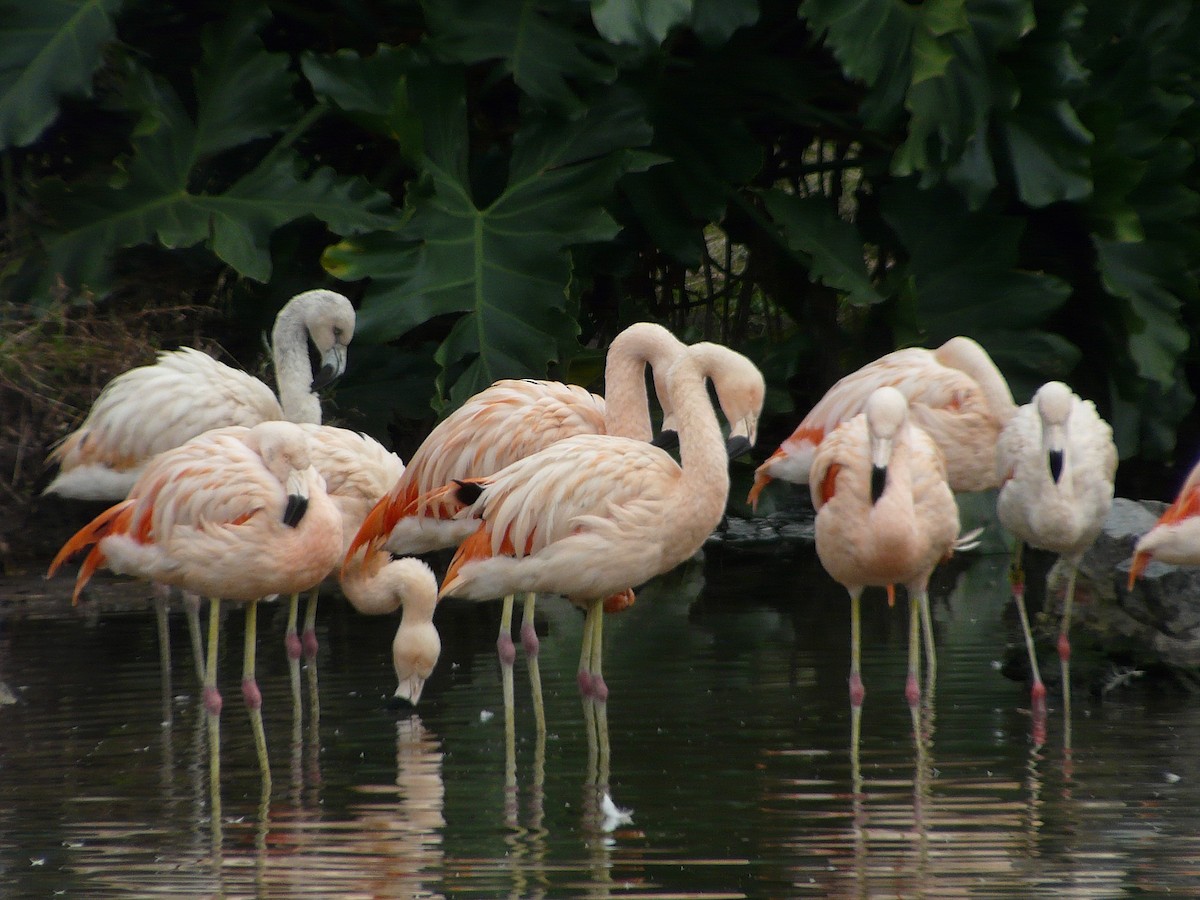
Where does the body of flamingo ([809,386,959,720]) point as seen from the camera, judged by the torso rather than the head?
toward the camera

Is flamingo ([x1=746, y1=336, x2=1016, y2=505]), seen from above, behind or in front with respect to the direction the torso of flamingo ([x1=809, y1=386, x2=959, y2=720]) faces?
behind

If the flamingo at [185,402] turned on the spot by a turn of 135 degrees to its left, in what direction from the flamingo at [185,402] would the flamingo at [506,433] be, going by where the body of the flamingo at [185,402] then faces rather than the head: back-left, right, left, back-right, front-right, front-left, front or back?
back

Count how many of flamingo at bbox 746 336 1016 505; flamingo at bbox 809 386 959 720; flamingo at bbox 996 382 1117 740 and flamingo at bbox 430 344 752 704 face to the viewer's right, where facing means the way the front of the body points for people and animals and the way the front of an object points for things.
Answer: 2

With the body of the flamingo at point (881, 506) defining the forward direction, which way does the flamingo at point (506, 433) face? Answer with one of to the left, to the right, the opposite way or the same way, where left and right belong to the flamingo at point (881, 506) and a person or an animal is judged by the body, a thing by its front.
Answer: to the left

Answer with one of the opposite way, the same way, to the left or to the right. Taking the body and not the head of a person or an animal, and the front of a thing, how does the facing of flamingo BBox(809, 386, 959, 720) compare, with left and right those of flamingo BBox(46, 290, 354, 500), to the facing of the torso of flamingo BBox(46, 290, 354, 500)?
to the right

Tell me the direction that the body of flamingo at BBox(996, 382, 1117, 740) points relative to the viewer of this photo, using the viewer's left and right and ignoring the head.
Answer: facing the viewer

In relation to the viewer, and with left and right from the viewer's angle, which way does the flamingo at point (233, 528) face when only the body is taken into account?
facing the viewer and to the right of the viewer

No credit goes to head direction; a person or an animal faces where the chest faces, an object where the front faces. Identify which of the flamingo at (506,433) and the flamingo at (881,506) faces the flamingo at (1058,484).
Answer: the flamingo at (506,433)

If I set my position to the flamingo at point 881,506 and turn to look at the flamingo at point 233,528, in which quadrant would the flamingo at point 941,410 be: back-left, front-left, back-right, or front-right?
back-right

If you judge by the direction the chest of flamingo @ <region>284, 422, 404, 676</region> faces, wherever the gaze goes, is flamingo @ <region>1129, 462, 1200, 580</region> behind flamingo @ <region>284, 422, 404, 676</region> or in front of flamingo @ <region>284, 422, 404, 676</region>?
in front

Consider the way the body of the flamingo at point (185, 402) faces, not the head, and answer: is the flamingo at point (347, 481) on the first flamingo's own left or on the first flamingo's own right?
on the first flamingo's own right

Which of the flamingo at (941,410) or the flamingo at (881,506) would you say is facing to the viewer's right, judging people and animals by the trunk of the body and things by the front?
the flamingo at (941,410)

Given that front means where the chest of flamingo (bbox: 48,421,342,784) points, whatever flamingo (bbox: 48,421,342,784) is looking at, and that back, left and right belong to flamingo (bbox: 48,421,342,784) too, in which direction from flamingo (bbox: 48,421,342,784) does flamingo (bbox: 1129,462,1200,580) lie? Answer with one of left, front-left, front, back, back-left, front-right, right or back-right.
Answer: front-left

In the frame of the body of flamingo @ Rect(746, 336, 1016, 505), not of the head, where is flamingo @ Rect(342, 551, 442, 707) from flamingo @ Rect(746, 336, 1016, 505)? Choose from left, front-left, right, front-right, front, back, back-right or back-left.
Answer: back-right

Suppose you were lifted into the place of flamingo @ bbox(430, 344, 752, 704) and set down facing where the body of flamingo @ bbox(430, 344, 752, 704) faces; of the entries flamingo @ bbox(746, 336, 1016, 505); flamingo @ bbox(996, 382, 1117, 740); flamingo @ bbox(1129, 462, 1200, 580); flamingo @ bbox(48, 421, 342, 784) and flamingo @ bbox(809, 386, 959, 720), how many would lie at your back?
1

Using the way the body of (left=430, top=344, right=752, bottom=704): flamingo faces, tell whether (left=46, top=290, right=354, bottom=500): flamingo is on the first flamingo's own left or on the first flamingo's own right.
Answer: on the first flamingo's own left

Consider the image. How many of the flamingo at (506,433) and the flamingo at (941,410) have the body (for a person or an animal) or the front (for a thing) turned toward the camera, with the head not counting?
0

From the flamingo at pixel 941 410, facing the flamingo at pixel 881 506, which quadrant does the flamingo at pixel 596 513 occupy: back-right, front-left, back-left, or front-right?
front-right
